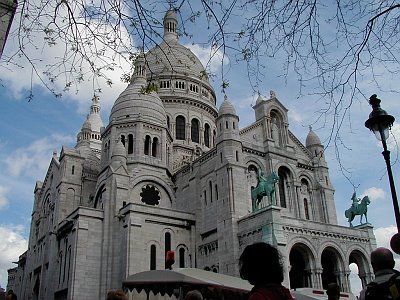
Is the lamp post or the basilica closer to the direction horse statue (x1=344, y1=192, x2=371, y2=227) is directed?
the lamp post

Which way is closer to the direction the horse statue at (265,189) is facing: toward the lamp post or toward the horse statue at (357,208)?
the lamp post

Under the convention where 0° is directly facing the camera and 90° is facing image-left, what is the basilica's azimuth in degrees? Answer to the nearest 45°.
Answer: approximately 315°

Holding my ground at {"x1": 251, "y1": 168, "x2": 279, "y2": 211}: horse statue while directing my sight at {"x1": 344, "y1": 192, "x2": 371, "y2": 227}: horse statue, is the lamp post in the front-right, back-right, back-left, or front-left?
back-right

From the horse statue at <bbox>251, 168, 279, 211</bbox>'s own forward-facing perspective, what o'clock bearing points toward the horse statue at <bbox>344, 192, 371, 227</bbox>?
the horse statue at <bbox>344, 192, 371, 227</bbox> is roughly at 9 o'clock from the horse statue at <bbox>251, 168, 279, 211</bbox>.

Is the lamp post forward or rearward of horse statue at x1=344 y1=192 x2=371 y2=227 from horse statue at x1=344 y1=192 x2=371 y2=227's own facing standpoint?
forward

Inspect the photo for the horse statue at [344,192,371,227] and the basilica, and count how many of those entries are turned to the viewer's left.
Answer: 0

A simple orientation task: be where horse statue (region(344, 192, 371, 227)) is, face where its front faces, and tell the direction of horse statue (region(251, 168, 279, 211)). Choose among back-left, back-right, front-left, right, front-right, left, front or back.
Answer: right

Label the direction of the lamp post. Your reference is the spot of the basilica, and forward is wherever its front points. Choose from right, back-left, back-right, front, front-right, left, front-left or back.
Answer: front-right
